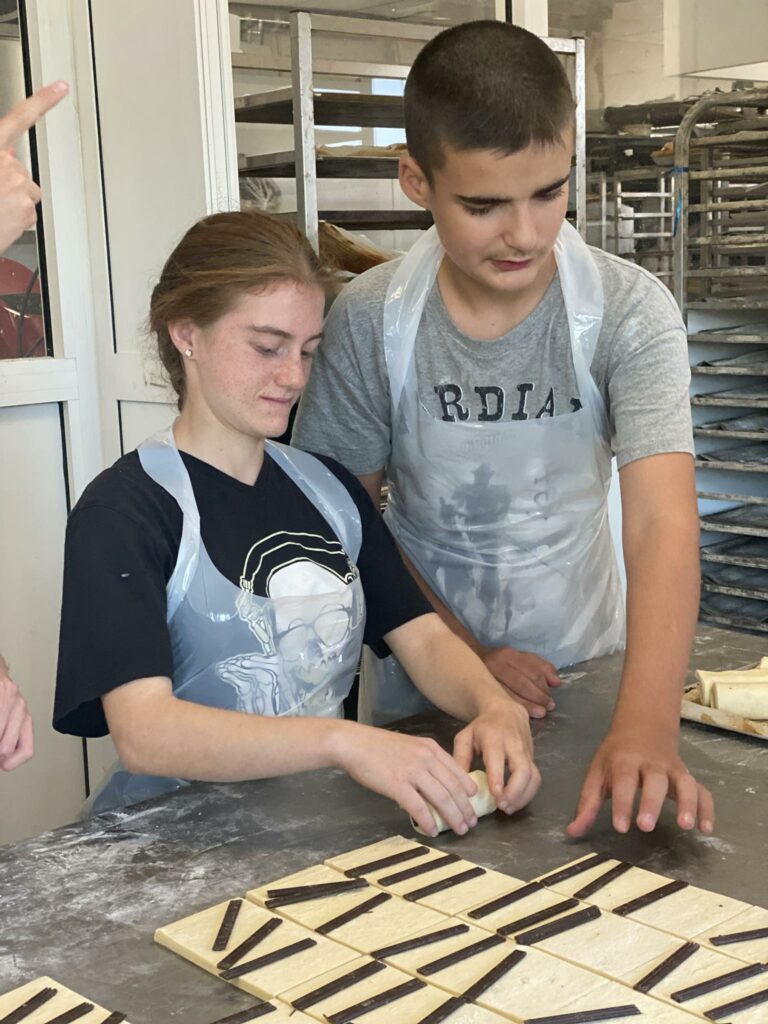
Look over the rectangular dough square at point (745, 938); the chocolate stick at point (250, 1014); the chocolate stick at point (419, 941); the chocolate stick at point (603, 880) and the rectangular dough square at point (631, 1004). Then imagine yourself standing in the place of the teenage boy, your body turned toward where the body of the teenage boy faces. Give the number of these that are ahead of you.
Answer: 5

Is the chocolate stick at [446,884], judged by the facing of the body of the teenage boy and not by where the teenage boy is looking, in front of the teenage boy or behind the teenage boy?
in front

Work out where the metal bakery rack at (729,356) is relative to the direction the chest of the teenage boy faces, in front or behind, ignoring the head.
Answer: behind

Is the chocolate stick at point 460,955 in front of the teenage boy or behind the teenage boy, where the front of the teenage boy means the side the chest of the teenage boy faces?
in front

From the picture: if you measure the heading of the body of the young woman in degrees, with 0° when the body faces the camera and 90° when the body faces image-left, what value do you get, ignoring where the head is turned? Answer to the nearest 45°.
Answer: approximately 315°

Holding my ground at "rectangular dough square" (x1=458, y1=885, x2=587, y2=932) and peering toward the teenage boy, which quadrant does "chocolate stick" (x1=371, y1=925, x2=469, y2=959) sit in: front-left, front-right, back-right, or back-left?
back-left

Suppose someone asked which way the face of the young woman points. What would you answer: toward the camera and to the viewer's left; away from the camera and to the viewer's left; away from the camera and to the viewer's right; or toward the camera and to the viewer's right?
toward the camera and to the viewer's right

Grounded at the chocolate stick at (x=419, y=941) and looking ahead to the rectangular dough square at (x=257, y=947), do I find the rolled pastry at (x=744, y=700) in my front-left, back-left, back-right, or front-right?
back-right

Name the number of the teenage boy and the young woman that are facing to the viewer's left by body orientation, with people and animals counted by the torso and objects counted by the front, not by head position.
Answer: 0

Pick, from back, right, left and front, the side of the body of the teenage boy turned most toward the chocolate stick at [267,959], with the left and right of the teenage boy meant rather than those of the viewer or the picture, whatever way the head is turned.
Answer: front

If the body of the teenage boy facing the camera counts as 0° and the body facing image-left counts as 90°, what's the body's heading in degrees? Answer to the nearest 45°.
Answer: approximately 0°

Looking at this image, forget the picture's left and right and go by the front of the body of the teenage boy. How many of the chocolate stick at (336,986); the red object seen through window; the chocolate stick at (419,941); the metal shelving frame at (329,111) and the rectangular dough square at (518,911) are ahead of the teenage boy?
3
